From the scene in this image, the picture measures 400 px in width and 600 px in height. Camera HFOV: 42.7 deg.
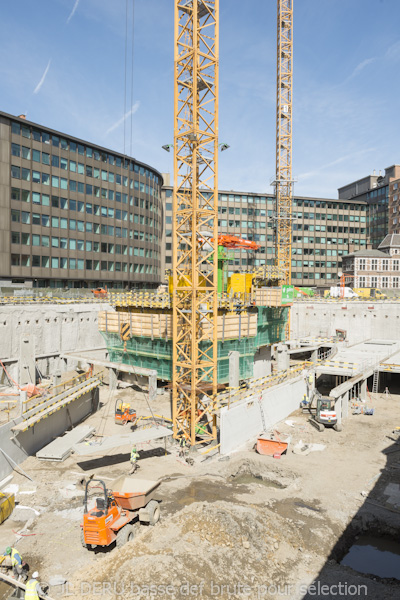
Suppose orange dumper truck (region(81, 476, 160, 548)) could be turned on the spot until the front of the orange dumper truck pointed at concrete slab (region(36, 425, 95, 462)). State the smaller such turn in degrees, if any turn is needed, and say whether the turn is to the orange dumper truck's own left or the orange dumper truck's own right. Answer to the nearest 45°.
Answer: approximately 45° to the orange dumper truck's own left

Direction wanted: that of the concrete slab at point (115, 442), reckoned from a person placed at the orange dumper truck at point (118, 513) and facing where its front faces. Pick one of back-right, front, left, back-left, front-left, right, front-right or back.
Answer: front-left

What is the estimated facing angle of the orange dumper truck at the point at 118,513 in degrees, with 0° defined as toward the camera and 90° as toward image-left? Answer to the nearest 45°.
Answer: approximately 225°

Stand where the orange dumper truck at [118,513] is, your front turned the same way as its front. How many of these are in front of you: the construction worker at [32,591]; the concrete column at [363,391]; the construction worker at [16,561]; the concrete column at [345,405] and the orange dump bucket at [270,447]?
3

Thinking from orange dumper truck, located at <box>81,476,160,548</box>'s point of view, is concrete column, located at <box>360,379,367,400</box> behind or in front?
in front

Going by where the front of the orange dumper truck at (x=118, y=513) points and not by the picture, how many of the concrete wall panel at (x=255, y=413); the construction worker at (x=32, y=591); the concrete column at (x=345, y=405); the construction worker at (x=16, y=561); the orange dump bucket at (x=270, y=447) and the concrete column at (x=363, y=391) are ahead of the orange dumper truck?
4

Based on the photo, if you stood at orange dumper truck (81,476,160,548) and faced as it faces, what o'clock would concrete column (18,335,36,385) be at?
The concrete column is roughly at 10 o'clock from the orange dumper truck.

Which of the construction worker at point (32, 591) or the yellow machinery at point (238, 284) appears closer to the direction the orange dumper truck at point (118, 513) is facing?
the yellow machinery

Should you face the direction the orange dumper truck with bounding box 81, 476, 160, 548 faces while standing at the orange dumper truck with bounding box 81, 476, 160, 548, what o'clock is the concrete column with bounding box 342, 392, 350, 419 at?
The concrete column is roughly at 12 o'clock from the orange dumper truck.

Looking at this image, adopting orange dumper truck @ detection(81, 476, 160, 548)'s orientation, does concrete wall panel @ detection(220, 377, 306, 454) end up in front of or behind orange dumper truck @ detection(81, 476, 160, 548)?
in front

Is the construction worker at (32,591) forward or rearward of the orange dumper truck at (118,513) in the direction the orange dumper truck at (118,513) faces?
rearward

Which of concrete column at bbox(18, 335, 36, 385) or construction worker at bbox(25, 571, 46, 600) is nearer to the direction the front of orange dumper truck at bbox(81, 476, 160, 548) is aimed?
the concrete column

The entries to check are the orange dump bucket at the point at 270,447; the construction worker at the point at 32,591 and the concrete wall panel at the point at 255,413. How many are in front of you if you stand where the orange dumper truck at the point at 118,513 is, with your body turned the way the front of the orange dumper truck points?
2

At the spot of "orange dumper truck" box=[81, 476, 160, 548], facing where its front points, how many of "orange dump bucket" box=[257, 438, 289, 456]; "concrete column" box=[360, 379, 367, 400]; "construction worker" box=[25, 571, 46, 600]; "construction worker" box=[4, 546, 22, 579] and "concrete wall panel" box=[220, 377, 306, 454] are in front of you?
3

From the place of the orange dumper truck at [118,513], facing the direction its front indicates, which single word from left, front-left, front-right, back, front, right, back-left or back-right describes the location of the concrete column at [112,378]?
front-left
